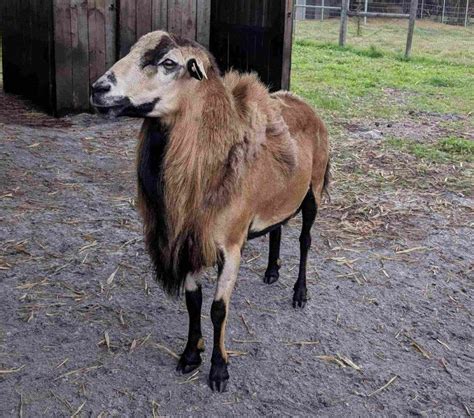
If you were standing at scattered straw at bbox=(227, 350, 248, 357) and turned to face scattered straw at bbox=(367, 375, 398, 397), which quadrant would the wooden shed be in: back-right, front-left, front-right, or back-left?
back-left

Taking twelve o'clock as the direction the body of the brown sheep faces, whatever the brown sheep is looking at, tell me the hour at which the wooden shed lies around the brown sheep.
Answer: The wooden shed is roughly at 4 o'clock from the brown sheep.

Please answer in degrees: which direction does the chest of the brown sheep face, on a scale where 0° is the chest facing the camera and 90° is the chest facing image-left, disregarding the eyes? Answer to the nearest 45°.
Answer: approximately 45°

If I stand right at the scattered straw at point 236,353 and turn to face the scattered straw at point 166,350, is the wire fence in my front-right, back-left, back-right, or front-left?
back-right

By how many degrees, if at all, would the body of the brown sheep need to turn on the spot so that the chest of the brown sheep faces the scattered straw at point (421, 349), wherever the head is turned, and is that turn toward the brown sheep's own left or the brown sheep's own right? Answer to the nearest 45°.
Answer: approximately 135° to the brown sheep's own left

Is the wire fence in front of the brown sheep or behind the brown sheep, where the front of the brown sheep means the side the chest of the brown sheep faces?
behind
